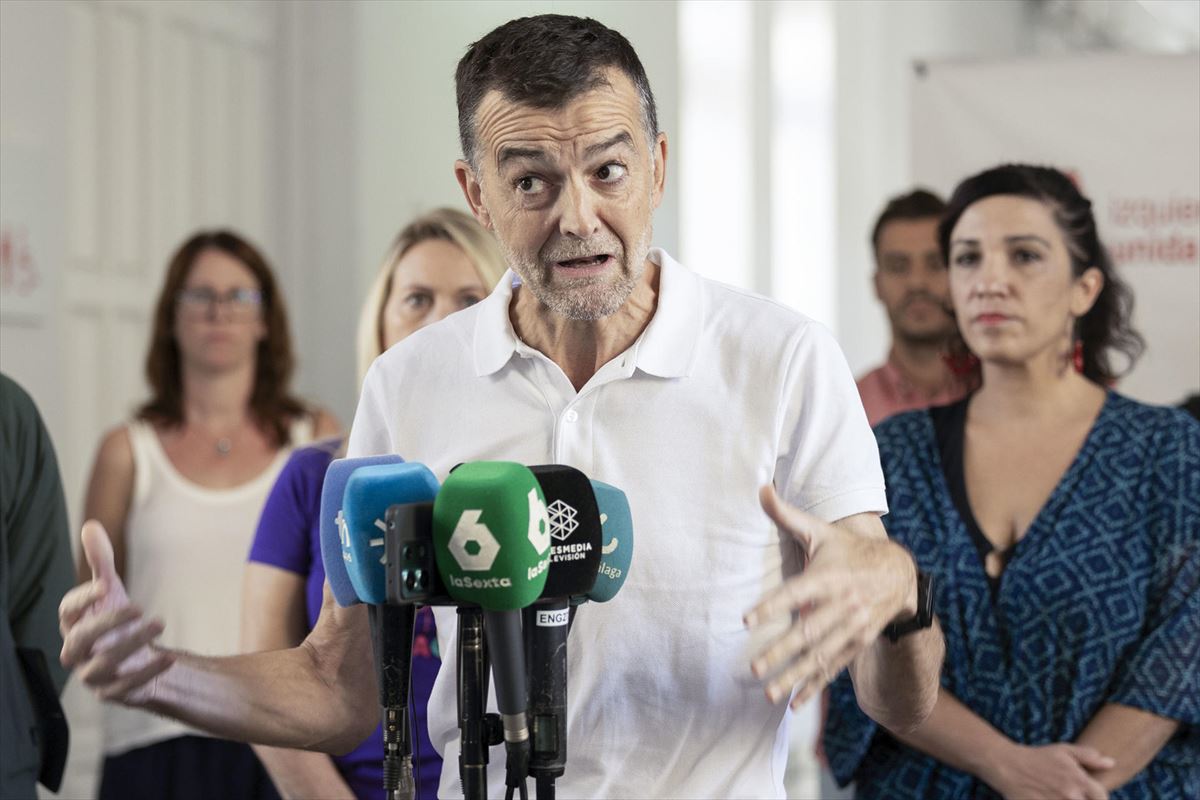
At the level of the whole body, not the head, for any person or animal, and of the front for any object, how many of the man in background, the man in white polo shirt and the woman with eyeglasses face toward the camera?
3

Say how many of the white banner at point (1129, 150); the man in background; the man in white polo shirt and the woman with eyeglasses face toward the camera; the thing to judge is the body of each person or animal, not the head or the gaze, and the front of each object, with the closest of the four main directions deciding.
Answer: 4

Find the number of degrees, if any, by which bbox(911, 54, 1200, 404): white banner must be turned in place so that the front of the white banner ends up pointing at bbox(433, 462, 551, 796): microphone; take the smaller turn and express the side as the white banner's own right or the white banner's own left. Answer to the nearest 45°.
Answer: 0° — it already faces it

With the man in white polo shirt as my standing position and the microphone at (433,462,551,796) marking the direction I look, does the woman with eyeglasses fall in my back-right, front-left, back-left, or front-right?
back-right

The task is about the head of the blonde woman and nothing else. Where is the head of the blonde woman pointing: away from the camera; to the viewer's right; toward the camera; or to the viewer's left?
toward the camera

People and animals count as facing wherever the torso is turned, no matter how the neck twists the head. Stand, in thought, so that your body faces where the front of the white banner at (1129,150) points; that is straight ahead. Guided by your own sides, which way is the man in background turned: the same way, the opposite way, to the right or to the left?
the same way

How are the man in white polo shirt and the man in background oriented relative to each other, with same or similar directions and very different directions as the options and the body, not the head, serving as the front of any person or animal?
same or similar directions

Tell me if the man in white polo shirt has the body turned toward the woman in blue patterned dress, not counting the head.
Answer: no

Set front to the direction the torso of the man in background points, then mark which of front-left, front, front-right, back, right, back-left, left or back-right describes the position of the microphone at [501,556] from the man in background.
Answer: front

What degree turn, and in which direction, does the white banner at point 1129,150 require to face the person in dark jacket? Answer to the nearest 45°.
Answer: approximately 45° to its right

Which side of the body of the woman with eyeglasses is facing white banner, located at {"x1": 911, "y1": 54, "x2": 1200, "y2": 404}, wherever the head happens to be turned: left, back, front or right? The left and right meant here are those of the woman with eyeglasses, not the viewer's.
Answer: left

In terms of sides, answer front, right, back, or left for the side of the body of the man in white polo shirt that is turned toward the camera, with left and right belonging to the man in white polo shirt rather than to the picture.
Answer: front

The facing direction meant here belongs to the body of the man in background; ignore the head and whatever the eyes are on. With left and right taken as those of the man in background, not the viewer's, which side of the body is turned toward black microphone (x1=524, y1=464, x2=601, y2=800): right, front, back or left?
front

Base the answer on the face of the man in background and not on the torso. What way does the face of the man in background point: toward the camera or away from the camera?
toward the camera

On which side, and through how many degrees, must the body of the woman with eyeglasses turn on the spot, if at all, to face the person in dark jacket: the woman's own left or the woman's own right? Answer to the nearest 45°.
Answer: approximately 45° to the woman's own right

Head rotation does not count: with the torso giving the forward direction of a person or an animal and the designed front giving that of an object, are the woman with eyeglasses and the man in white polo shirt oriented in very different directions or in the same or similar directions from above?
same or similar directions

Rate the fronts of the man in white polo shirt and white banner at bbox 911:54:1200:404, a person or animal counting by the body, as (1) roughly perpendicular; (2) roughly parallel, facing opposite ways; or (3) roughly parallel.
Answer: roughly parallel

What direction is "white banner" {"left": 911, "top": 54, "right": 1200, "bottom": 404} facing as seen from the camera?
toward the camera
